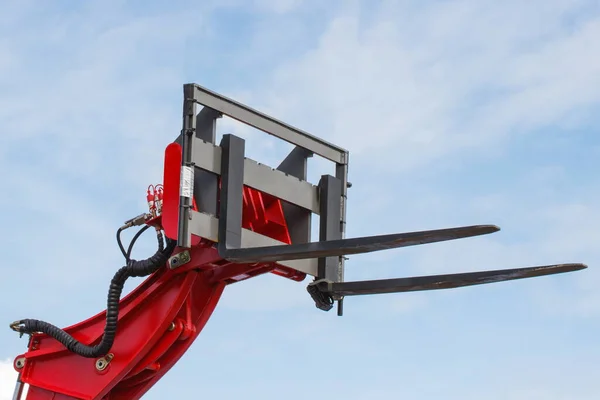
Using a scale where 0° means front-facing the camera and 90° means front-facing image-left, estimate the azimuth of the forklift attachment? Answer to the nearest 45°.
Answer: approximately 315°
